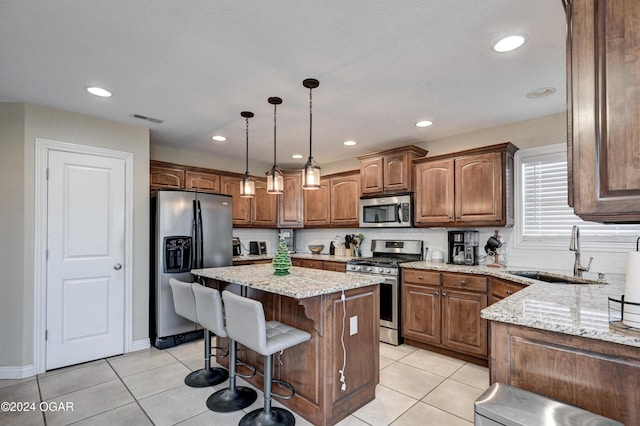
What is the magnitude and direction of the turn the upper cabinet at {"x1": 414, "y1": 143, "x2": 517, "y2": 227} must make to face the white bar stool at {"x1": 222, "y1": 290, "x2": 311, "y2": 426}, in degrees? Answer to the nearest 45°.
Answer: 0° — it already faces it

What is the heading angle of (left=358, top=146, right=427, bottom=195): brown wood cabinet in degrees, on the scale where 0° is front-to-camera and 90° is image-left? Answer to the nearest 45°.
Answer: approximately 45°

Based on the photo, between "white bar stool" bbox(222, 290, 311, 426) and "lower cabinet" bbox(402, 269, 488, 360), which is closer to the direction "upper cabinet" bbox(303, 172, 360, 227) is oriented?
the white bar stool

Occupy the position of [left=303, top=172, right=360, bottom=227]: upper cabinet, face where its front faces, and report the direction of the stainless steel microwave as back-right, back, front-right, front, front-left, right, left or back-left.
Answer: left

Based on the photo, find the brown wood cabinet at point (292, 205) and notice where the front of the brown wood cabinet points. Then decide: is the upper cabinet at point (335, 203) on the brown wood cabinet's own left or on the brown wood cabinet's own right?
on the brown wood cabinet's own left

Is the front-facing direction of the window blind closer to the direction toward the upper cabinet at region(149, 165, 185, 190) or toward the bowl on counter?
the upper cabinet

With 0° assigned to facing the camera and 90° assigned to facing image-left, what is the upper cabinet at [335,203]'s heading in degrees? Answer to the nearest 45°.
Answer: approximately 45°

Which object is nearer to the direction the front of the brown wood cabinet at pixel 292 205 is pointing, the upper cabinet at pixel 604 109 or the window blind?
the upper cabinet
